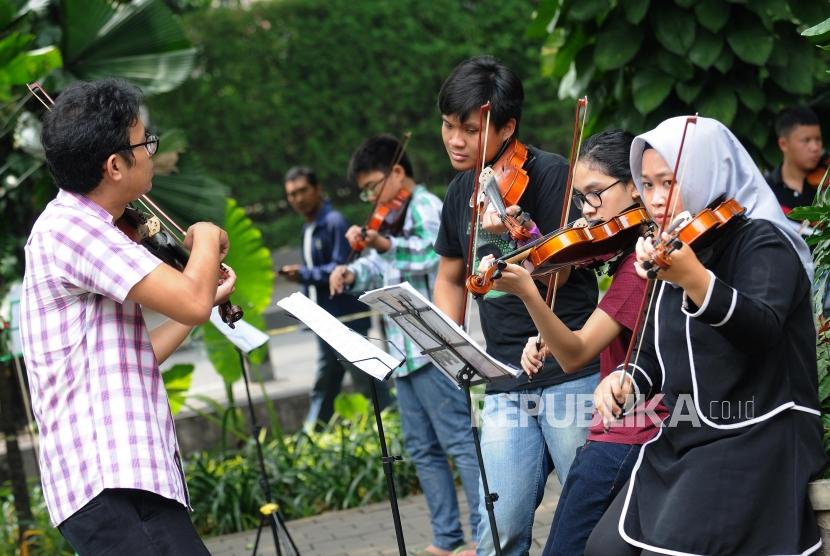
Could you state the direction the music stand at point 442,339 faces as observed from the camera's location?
facing away from the viewer and to the right of the viewer

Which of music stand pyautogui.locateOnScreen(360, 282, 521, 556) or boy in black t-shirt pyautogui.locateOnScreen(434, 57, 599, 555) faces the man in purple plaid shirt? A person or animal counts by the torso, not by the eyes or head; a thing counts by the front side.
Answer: the boy in black t-shirt

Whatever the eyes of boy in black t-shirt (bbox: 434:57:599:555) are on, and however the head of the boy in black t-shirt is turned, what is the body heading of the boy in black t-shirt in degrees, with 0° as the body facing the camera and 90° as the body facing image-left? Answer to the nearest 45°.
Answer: approximately 45°

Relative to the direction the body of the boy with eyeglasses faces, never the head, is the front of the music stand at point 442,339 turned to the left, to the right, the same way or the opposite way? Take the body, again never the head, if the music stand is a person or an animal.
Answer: the opposite way

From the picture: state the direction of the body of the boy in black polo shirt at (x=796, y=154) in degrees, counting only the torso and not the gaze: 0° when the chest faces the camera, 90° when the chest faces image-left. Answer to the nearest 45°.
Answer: approximately 315°

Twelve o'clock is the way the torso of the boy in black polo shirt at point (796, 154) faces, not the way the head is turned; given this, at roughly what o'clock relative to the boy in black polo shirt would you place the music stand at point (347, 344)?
The music stand is roughly at 2 o'clock from the boy in black polo shirt.

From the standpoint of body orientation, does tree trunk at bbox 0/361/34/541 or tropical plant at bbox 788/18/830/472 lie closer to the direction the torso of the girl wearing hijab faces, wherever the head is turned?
the tree trunk

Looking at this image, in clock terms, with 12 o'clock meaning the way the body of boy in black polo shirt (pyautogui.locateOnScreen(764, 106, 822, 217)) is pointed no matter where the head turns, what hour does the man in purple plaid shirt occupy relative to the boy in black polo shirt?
The man in purple plaid shirt is roughly at 2 o'clock from the boy in black polo shirt.
